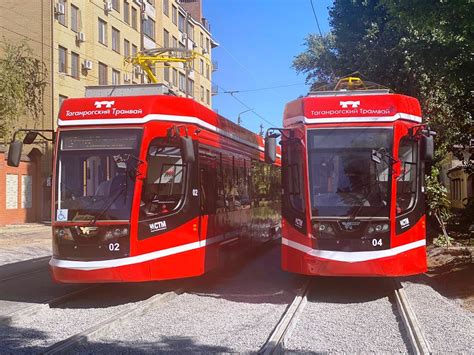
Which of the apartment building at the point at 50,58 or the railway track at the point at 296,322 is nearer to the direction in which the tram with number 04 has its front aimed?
the railway track

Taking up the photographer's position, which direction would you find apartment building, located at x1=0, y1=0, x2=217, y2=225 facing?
facing the viewer and to the right of the viewer

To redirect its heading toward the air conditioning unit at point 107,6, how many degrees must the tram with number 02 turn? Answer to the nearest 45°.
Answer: approximately 135° to its right

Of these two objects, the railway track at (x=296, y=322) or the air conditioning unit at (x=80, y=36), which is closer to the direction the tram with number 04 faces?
the railway track

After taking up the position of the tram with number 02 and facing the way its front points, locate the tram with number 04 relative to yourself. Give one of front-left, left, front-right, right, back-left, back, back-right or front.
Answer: back-left

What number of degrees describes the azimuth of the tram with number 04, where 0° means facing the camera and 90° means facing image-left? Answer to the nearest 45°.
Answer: approximately 0°

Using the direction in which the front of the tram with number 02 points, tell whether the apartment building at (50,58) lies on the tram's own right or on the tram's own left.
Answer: on the tram's own right

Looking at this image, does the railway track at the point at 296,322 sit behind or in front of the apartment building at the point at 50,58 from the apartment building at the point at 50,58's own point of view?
in front

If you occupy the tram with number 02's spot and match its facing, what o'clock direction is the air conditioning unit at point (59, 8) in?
The air conditioning unit is roughly at 4 o'clock from the tram with number 02.

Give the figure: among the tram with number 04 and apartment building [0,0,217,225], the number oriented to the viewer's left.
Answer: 0

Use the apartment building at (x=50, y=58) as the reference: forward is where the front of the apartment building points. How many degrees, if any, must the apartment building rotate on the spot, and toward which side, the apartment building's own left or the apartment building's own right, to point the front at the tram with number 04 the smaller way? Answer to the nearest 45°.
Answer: approximately 45° to the apartment building's own right

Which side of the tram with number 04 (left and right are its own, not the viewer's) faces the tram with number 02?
right

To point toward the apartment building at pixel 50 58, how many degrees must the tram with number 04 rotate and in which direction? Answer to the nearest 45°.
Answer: approximately 135° to its right

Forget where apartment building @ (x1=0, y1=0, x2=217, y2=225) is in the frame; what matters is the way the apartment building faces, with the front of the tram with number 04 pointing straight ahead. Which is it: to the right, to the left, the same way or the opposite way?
to the left
